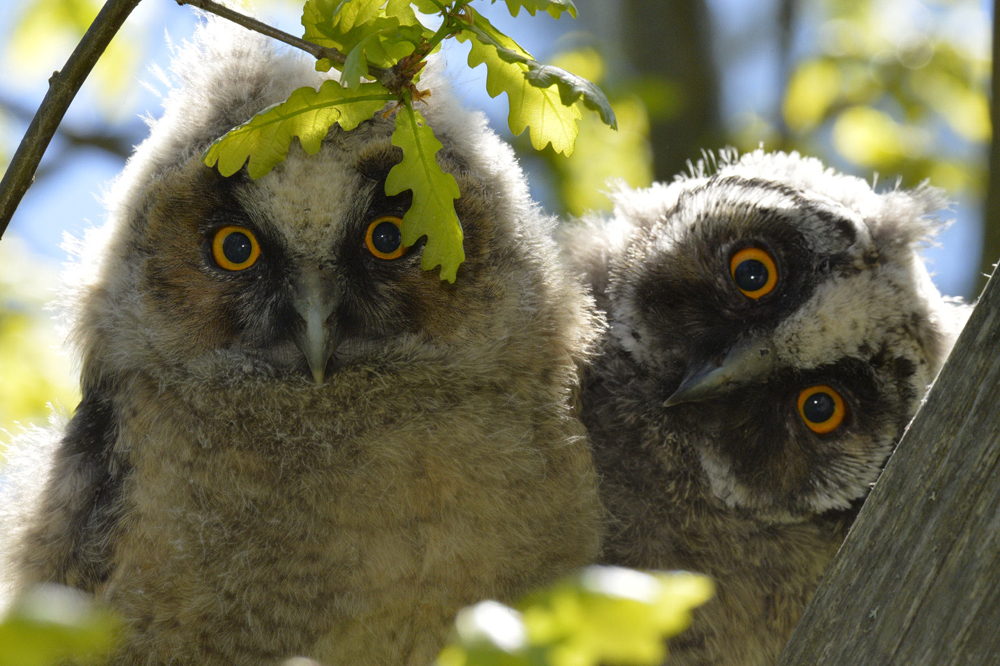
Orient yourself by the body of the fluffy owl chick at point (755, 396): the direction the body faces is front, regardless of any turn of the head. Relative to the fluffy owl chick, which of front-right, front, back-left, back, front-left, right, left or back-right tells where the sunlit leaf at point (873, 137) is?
back

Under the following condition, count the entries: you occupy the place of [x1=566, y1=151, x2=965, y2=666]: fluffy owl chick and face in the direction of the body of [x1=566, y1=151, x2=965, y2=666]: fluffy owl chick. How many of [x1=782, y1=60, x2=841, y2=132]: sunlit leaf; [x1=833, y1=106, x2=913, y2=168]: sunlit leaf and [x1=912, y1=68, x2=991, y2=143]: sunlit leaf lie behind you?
3

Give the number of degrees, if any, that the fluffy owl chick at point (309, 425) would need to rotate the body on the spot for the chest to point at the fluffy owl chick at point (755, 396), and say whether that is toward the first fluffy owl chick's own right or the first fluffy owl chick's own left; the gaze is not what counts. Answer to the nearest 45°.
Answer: approximately 90° to the first fluffy owl chick's own left

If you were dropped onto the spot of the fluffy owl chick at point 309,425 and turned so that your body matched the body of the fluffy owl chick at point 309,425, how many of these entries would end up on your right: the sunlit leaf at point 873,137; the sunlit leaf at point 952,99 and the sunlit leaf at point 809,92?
0

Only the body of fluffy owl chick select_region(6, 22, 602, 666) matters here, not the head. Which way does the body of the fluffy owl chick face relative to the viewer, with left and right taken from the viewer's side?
facing the viewer

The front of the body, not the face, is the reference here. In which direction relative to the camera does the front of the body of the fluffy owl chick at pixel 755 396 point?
toward the camera

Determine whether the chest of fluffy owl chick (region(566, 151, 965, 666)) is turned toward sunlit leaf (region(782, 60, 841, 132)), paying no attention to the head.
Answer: no

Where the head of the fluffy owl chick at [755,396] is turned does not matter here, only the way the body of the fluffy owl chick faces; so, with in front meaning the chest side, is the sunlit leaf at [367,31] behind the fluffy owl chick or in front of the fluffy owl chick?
in front
